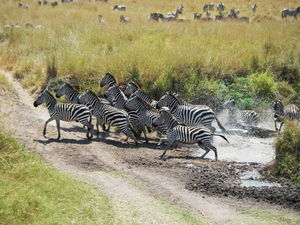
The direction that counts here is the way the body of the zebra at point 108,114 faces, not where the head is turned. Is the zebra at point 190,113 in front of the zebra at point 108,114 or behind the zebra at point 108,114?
behind

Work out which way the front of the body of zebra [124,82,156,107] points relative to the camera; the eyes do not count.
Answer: to the viewer's left

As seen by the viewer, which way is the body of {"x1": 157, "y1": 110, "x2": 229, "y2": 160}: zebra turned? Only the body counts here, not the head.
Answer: to the viewer's left

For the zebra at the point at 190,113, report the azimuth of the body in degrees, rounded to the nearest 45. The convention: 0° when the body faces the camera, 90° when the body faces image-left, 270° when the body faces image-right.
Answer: approximately 90°

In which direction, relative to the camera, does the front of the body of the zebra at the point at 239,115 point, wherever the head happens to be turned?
to the viewer's left

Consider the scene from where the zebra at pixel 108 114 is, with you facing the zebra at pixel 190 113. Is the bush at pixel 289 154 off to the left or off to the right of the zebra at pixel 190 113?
right

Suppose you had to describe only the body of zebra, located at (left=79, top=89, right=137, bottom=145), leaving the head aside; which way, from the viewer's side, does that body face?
to the viewer's left

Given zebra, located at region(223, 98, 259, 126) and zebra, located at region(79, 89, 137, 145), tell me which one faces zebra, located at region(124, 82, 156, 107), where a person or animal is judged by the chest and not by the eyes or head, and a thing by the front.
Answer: zebra, located at region(223, 98, 259, 126)

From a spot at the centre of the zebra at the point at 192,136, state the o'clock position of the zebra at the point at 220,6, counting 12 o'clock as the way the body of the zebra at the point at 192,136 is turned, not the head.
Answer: the zebra at the point at 220,6 is roughly at 3 o'clock from the zebra at the point at 192,136.

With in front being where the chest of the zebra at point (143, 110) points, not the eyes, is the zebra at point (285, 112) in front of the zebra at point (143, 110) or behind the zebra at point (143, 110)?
behind

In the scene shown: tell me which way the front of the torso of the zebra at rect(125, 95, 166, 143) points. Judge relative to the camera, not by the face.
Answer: to the viewer's left
